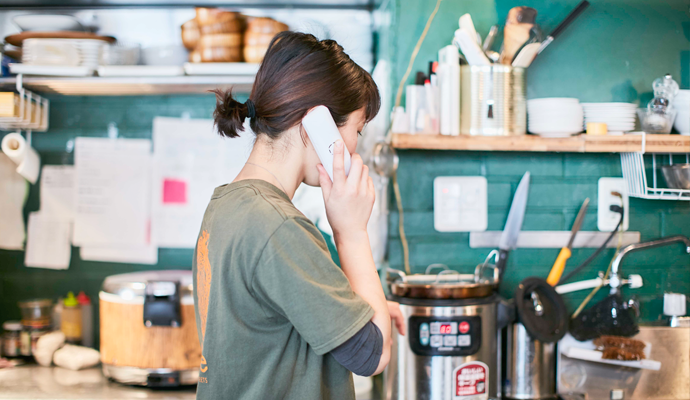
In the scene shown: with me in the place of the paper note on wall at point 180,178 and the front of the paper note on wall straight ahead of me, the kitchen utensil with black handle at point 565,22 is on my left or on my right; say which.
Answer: on my left

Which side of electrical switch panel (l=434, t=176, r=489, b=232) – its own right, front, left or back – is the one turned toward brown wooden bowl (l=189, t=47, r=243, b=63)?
right

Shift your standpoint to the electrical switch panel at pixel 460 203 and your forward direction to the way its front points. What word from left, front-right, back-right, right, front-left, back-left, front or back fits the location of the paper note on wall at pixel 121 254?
right

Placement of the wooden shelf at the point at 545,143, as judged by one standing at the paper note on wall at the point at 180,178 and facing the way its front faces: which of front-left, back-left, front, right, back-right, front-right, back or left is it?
front-left

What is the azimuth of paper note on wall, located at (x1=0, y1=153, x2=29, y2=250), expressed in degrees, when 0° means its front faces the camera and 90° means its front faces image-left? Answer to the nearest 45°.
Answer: approximately 0°

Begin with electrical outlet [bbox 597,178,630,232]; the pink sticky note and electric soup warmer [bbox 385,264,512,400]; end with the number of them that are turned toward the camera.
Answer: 3

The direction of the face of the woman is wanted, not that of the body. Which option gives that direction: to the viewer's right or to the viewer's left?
to the viewer's right
